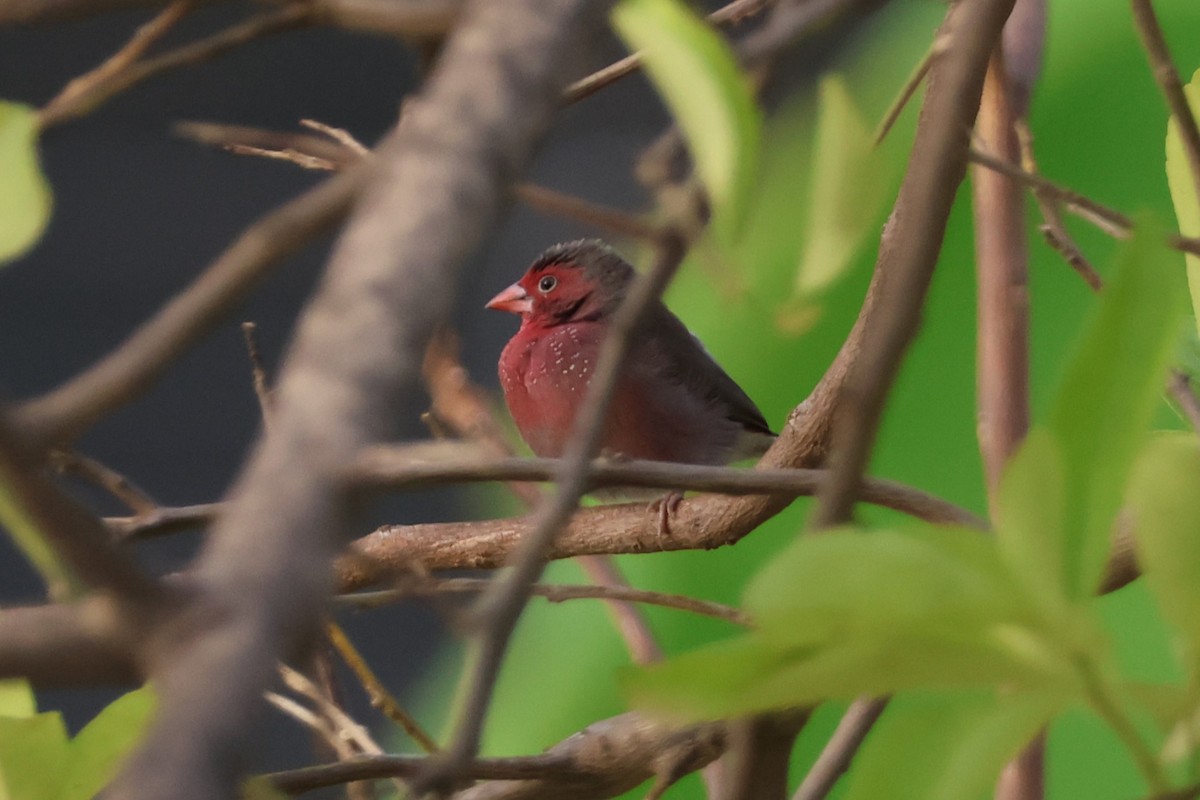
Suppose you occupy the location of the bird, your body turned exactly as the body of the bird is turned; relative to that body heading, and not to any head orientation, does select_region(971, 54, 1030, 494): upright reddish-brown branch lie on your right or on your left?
on your left

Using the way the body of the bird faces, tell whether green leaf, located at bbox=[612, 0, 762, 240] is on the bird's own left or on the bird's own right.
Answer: on the bird's own left

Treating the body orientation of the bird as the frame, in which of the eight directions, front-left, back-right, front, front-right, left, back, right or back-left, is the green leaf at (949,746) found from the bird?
left

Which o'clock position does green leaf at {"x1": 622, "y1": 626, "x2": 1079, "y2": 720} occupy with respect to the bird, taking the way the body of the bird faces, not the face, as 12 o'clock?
The green leaf is roughly at 9 o'clock from the bird.

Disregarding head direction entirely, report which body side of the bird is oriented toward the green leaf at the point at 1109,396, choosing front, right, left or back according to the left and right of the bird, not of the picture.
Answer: left

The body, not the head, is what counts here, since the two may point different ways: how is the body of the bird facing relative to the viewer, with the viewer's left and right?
facing to the left of the viewer

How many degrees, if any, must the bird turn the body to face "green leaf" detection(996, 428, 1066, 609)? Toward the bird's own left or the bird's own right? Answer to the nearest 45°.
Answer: approximately 90° to the bird's own left

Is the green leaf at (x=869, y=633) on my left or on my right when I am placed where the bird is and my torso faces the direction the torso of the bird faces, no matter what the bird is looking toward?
on my left

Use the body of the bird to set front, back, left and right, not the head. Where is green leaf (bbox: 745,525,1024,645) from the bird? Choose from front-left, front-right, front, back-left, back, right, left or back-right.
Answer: left
